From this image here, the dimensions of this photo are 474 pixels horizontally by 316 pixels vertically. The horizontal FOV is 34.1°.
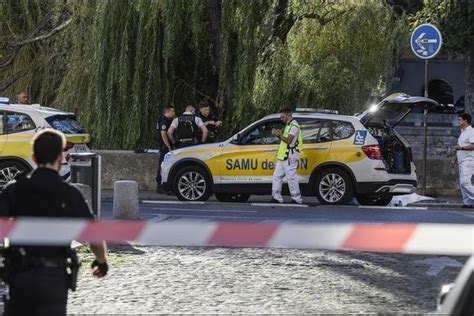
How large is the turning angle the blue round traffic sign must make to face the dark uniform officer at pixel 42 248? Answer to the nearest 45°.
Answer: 0° — it already faces them

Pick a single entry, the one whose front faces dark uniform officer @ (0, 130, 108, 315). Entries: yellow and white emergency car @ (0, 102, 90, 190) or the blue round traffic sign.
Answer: the blue round traffic sign

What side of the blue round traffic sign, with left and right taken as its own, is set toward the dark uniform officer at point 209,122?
right

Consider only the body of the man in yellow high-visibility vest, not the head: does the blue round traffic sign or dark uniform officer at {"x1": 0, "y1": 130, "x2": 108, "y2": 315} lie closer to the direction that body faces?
the dark uniform officer

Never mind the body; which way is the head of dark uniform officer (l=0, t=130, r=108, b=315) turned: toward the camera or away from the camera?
away from the camera

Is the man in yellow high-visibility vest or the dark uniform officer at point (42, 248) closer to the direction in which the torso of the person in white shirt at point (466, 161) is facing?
the man in yellow high-visibility vest
